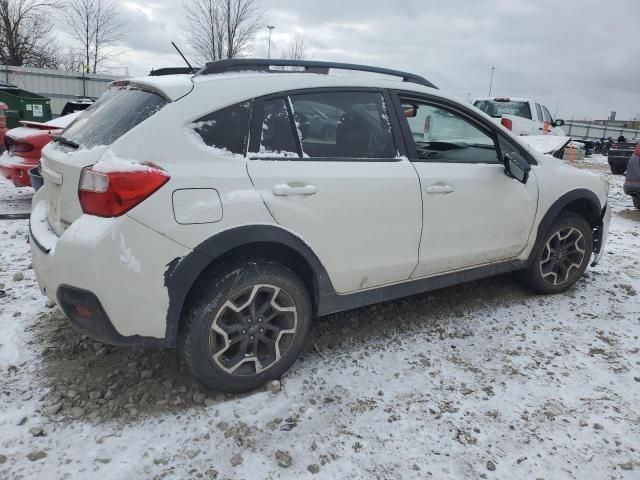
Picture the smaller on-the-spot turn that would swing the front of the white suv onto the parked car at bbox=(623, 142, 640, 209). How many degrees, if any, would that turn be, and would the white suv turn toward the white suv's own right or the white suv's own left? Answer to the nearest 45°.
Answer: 0° — it already faces it

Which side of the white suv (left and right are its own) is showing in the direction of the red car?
left

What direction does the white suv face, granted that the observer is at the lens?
facing away from the viewer and to the right of the viewer

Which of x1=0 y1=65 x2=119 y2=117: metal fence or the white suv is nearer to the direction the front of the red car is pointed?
the metal fence

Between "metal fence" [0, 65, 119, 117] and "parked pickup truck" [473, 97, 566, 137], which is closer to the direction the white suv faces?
the parked pickup truck

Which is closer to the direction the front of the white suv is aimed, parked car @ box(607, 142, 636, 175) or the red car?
the parked car

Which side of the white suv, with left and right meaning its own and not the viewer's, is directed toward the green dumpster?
left

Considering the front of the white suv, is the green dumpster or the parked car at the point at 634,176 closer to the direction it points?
the parked car
